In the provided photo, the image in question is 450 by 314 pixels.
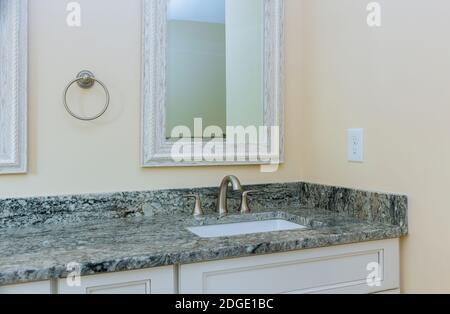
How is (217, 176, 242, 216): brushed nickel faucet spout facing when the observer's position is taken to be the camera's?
facing the viewer and to the right of the viewer

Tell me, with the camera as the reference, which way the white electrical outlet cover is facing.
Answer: facing the viewer and to the left of the viewer

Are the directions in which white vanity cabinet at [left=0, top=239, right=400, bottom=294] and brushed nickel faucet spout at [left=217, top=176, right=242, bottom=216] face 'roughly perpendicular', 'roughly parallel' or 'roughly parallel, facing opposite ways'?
roughly parallel

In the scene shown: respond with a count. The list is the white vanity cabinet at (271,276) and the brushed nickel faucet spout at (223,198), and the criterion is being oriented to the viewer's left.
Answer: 0

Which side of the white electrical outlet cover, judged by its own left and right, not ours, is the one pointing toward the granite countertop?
front

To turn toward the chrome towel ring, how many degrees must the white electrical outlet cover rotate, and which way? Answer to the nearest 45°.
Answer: approximately 45° to its right
